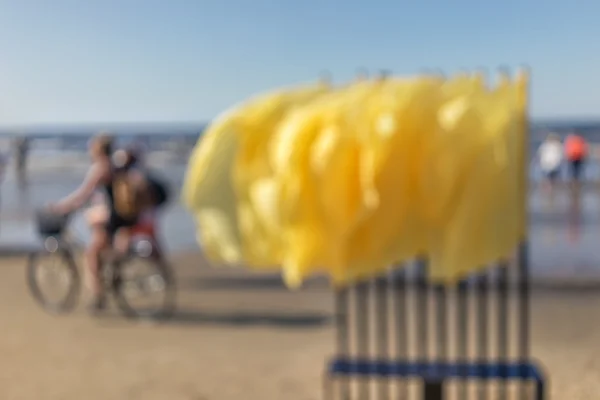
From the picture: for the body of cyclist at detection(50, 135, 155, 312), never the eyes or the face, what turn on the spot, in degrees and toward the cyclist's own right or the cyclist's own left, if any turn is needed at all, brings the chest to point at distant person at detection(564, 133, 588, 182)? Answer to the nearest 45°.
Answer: approximately 135° to the cyclist's own right

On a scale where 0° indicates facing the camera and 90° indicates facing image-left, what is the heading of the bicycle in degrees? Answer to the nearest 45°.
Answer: approximately 90°

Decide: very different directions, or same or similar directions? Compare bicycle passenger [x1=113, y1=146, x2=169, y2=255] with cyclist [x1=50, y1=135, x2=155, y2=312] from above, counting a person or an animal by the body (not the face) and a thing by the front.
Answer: same or similar directions

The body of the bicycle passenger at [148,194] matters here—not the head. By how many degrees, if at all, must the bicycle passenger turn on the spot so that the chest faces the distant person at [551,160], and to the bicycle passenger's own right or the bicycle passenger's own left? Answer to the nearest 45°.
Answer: approximately 135° to the bicycle passenger's own right

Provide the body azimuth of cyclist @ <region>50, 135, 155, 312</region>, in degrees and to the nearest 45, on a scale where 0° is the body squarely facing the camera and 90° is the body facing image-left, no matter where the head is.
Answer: approximately 90°

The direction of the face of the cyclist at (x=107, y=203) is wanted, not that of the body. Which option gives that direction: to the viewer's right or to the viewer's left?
to the viewer's left

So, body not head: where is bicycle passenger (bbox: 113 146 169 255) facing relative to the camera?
to the viewer's left

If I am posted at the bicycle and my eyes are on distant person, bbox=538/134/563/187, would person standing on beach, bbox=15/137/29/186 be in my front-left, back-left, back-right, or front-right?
front-left
